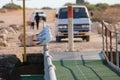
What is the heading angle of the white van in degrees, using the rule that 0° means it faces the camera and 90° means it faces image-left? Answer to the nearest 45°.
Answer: approximately 0°

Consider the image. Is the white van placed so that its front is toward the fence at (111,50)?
yes
